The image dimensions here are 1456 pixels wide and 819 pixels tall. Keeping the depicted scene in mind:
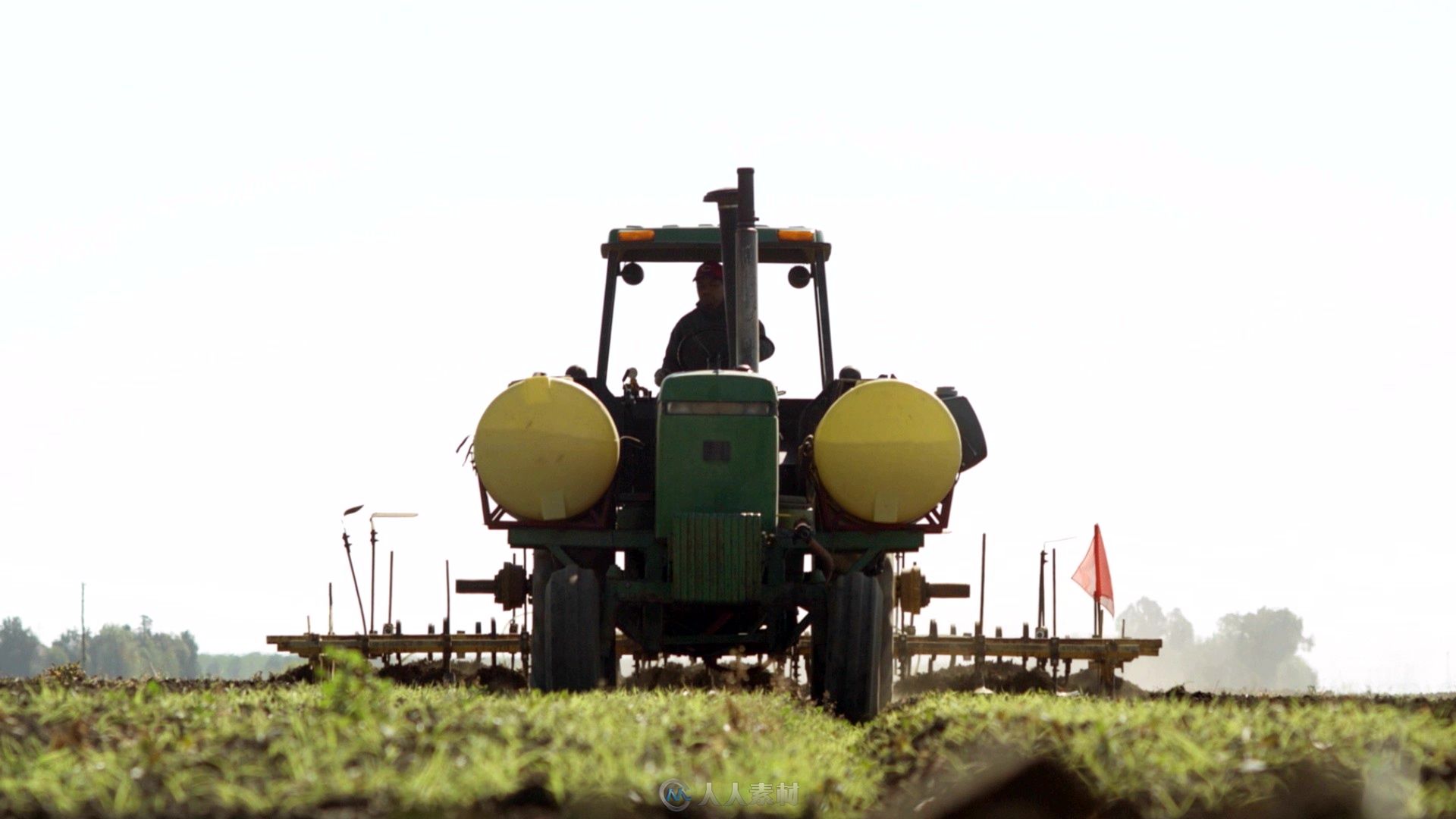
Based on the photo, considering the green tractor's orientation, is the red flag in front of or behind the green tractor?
behind

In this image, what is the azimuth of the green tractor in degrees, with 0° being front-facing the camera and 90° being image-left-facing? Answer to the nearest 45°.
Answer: approximately 0°
